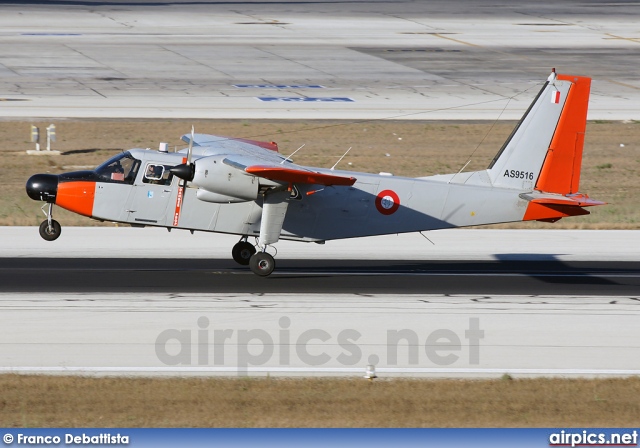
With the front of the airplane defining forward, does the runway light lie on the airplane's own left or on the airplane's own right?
on the airplane's own left

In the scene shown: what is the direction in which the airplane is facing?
to the viewer's left
